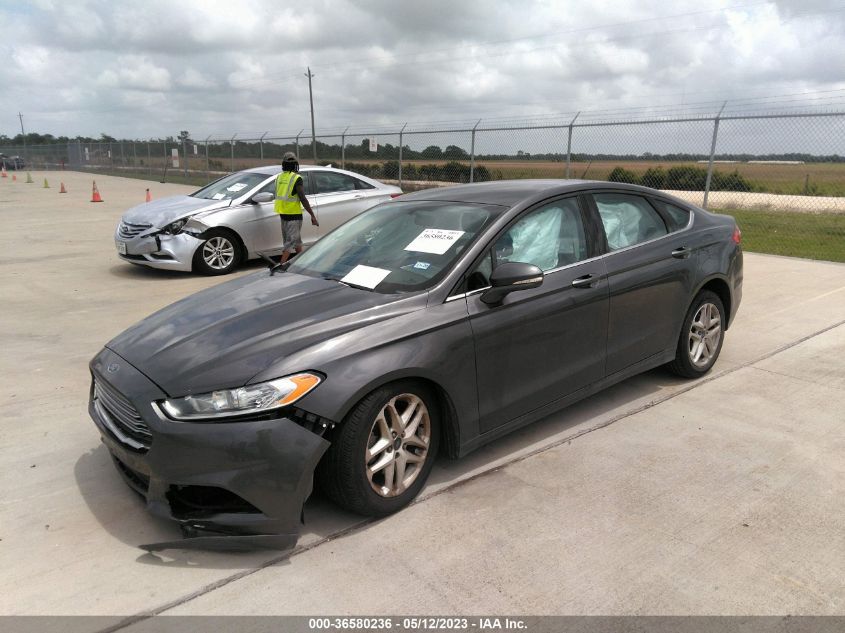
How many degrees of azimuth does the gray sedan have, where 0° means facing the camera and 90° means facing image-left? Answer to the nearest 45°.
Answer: approximately 45°

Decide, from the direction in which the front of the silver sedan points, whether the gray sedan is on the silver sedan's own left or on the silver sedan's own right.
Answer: on the silver sedan's own left

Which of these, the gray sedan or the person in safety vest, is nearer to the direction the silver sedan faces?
the gray sedan

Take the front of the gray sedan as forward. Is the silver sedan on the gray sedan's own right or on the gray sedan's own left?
on the gray sedan's own right

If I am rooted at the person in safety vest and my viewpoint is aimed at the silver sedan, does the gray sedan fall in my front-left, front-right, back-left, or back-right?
back-left

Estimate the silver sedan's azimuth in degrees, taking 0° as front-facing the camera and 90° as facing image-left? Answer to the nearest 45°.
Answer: approximately 45°

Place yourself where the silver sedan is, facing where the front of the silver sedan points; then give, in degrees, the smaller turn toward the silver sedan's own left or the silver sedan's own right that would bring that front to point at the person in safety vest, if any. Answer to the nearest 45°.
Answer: approximately 90° to the silver sedan's own left

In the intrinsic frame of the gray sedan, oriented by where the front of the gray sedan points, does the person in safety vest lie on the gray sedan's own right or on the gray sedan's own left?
on the gray sedan's own right

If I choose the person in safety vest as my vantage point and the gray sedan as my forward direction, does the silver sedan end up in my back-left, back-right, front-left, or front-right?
back-right
